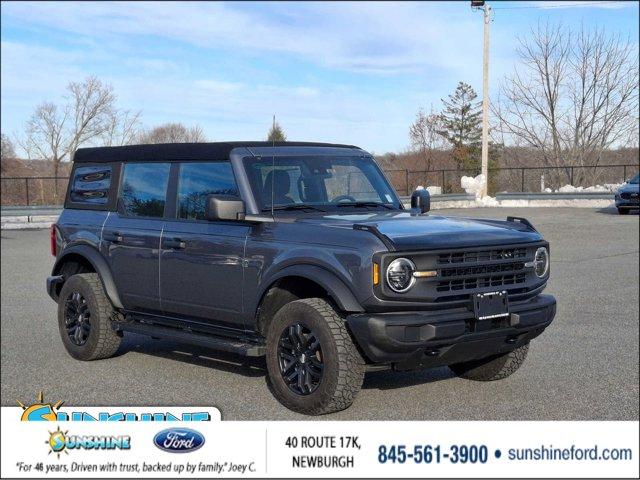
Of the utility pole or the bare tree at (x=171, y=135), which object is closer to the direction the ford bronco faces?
the utility pole

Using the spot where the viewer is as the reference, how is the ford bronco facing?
facing the viewer and to the right of the viewer

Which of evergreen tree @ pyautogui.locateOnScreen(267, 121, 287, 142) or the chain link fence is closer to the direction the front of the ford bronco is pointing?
the chain link fence
